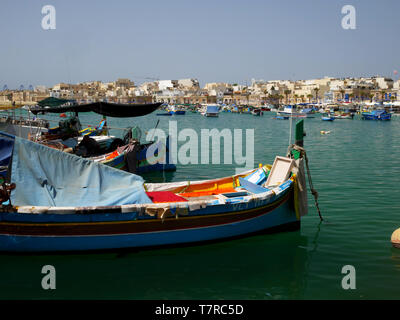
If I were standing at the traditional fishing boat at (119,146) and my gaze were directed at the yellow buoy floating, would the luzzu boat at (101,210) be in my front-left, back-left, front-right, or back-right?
front-right

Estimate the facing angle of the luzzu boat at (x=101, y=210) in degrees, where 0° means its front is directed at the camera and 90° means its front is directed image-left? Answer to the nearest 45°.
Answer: approximately 270°

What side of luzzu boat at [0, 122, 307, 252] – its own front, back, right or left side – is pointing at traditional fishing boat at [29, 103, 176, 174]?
left

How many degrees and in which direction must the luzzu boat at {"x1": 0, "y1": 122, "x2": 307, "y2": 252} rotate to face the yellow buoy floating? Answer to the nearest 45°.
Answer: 0° — it already faces it

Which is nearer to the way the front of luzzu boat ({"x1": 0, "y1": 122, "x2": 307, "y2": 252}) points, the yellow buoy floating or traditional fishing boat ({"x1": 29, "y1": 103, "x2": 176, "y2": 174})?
the yellow buoy floating
